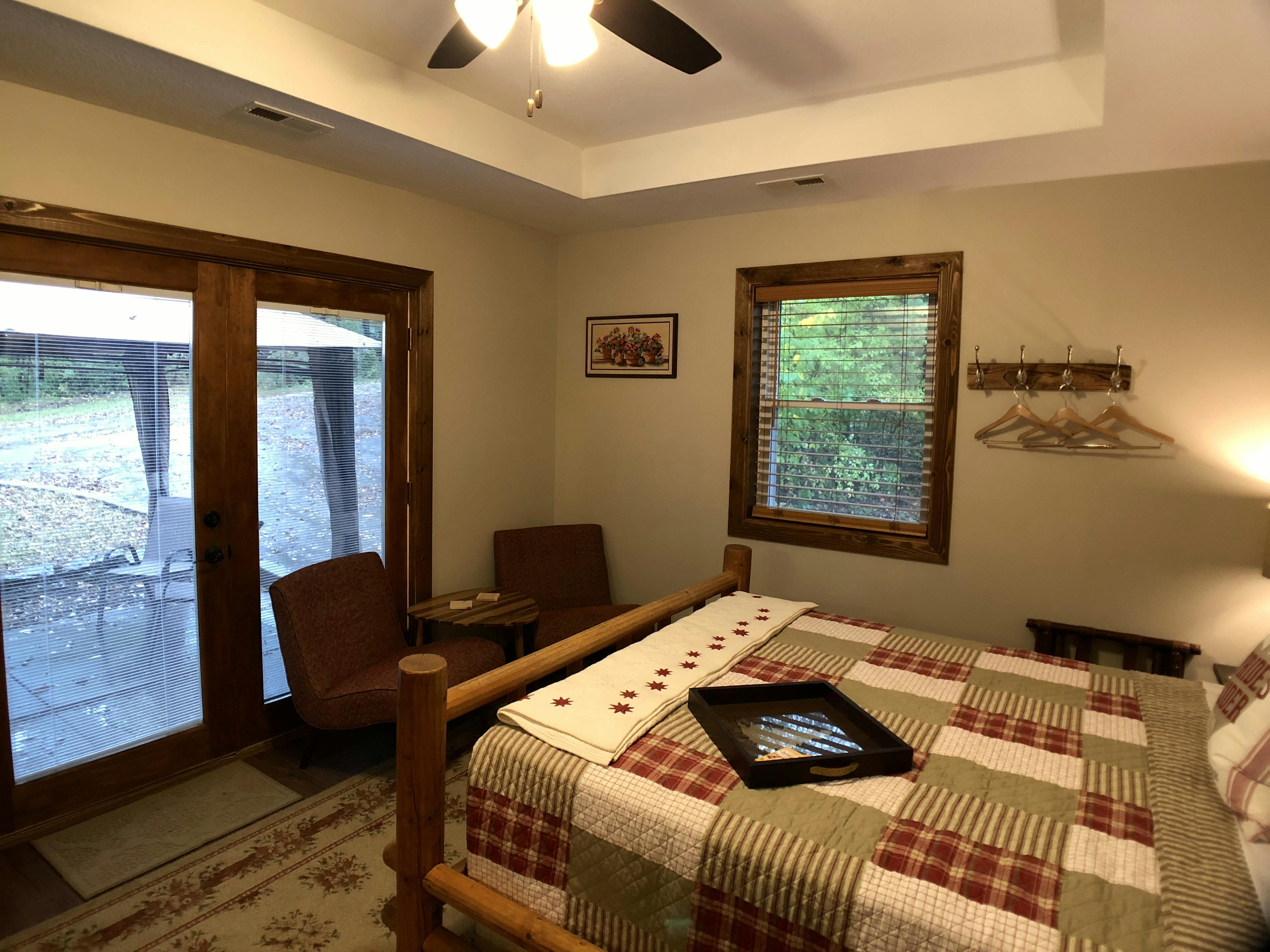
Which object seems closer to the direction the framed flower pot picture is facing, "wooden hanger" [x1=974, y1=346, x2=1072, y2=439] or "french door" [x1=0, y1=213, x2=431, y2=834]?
the french door

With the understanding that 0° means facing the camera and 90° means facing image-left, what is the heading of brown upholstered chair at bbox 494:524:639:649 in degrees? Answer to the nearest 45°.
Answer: approximately 315°

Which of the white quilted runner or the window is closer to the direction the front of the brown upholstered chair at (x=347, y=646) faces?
the white quilted runner

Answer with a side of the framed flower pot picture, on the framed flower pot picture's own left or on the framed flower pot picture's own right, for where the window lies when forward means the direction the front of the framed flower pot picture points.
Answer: on the framed flower pot picture's own left

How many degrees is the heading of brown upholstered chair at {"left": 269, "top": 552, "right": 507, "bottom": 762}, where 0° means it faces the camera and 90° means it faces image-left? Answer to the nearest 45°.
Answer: approximately 315°

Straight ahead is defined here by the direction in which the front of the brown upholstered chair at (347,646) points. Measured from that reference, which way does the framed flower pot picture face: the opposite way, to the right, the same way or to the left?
to the right

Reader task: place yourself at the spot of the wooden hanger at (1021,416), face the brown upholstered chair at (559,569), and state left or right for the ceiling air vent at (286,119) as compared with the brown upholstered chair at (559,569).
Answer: left

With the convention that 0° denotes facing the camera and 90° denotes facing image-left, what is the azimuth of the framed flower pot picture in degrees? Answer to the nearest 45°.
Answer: approximately 45°
